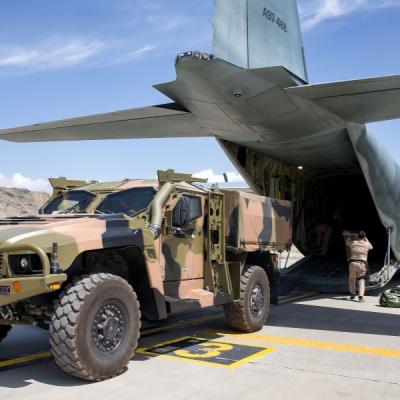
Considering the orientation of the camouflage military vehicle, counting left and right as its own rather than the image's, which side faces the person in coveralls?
back

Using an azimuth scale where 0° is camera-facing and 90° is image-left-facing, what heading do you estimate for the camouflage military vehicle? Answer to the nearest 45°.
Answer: approximately 45°

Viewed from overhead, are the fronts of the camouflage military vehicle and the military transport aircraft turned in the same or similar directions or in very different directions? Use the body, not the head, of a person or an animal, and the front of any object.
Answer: very different directions

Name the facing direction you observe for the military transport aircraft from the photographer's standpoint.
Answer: facing away from the viewer and to the right of the viewer
